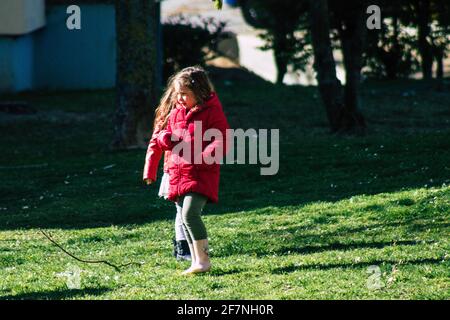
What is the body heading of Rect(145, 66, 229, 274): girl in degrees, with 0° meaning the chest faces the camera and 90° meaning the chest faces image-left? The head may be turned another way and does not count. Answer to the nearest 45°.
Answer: approximately 45°

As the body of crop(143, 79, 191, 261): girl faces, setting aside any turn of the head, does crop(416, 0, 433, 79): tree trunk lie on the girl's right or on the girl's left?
on the girl's left

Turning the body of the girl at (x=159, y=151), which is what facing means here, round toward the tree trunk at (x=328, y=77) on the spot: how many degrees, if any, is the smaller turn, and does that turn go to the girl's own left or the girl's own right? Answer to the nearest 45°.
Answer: approximately 90° to the girl's own left

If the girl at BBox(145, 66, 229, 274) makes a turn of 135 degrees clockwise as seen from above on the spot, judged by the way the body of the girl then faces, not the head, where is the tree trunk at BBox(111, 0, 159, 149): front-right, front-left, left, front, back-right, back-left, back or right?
front
